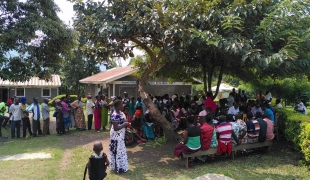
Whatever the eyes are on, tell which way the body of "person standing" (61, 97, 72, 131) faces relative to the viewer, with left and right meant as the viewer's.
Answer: facing to the right of the viewer

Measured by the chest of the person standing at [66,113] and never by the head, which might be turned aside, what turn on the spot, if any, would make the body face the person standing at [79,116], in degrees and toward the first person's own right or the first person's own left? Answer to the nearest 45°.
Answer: approximately 45° to the first person's own left

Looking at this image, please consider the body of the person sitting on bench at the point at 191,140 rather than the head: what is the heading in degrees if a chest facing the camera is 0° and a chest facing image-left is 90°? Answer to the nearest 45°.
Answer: approximately 135°

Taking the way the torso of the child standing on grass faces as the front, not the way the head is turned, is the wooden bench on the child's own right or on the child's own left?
on the child's own right

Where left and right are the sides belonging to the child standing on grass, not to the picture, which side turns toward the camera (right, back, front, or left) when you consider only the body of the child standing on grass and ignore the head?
back

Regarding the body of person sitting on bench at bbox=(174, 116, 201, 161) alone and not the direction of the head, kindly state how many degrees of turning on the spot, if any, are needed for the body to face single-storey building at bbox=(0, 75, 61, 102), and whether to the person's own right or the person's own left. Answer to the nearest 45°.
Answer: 0° — they already face it

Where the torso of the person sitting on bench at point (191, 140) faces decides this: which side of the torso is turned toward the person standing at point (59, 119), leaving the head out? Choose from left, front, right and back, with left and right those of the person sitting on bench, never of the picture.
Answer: front

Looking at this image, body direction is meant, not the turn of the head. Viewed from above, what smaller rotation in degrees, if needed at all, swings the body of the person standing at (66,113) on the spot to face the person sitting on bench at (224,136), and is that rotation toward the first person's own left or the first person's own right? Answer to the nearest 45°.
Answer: approximately 45° to the first person's own right

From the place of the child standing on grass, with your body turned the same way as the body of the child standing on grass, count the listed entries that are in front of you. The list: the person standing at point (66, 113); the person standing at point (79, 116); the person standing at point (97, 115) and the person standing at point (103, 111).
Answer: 4

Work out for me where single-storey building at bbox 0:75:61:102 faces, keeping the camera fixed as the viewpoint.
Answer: facing the viewer

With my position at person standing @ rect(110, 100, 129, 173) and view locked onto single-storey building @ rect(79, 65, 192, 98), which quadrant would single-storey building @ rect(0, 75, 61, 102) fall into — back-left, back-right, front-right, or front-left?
front-left
